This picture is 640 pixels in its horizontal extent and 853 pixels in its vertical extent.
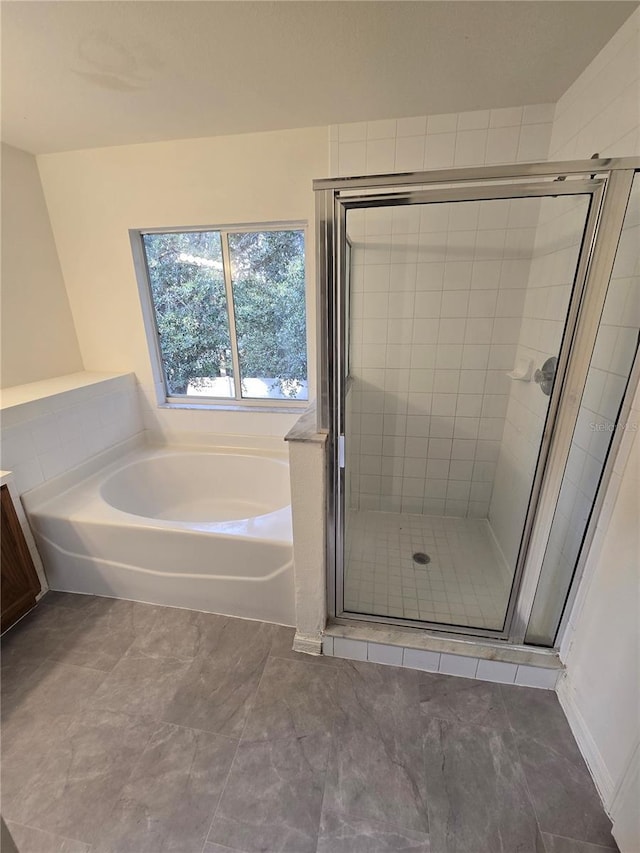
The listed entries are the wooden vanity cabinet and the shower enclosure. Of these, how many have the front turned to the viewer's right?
1

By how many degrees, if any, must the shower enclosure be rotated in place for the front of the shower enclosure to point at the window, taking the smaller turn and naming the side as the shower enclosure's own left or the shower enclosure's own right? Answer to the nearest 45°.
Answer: approximately 90° to the shower enclosure's own right

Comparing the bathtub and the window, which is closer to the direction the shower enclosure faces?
the bathtub

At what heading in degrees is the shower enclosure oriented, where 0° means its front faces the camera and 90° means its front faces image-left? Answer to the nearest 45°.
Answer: approximately 0°

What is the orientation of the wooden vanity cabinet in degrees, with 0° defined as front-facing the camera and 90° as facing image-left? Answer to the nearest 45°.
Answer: approximately 270°
